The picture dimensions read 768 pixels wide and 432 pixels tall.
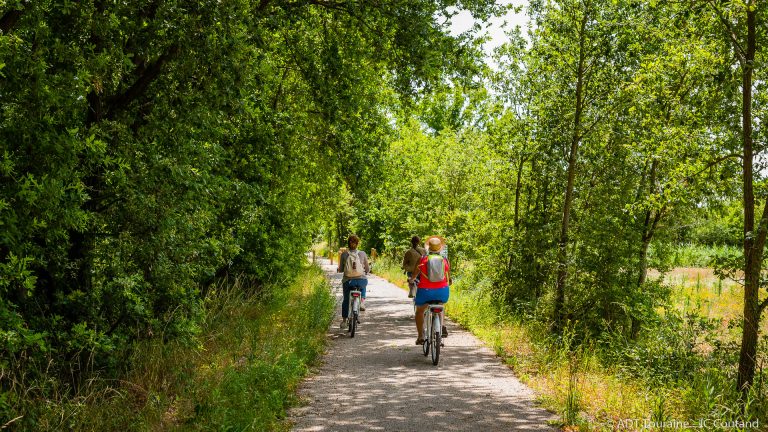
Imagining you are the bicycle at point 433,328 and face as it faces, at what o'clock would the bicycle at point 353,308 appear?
the bicycle at point 353,308 is roughly at 11 o'clock from the bicycle at point 433,328.

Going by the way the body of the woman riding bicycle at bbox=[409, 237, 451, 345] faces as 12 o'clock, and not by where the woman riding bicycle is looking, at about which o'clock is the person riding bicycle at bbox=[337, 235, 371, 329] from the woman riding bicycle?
The person riding bicycle is roughly at 11 o'clock from the woman riding bicycle.

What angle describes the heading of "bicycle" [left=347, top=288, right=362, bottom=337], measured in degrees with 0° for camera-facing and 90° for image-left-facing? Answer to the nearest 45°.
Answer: approximately 180°

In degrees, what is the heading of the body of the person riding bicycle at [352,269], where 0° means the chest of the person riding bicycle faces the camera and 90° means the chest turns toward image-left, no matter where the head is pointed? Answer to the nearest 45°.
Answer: approximately 180°

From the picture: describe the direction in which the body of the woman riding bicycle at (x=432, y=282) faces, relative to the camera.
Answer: away from the camera

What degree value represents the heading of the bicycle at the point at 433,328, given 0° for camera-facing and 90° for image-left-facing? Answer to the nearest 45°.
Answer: approximately 180°

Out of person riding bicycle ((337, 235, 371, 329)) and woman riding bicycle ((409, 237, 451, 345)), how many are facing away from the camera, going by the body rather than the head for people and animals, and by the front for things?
2

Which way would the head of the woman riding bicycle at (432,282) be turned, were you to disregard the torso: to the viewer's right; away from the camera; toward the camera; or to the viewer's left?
away from the camera

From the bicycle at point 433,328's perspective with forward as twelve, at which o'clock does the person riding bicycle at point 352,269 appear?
The person riding bicycle is roughly at 11 o'clock from the bicycle.

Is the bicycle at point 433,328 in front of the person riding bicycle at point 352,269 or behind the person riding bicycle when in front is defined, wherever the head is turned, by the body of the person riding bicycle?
behind

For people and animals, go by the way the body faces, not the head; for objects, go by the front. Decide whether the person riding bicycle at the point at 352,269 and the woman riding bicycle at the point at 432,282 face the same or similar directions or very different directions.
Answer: same or similar directions
